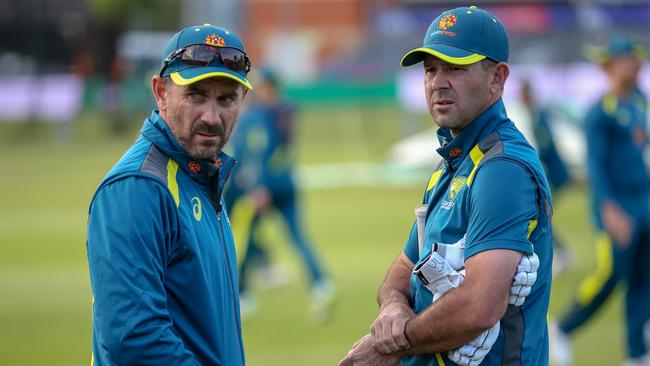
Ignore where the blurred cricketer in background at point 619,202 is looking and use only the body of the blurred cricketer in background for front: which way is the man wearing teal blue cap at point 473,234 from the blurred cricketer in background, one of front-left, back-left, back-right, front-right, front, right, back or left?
front-right

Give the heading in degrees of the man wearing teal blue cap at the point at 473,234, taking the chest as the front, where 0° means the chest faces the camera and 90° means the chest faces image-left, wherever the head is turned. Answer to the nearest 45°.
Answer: approximately 45°

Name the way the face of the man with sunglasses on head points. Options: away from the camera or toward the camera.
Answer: toward the camera

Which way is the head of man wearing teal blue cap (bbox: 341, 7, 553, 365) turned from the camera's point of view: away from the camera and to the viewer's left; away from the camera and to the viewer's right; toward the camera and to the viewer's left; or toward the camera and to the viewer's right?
toward the camera and to the viewer's left

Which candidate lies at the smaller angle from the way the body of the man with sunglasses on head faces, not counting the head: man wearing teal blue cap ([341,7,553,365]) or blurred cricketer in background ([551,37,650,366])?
the man wearing teal blue cap

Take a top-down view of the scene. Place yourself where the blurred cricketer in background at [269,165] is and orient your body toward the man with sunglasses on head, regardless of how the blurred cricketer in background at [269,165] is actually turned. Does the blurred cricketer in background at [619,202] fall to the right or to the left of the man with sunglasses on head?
left

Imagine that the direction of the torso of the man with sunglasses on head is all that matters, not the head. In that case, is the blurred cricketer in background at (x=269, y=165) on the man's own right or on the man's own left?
on the man's own left

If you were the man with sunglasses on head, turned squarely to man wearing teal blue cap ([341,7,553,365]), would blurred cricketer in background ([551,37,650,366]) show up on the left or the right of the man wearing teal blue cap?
left

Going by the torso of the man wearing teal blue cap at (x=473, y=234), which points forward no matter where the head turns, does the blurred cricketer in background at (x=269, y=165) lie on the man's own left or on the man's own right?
on the man's own right

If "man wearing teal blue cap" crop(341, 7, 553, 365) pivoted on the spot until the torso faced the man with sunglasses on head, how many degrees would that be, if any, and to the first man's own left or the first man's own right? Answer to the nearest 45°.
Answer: approximately 45° to the first man's own right
